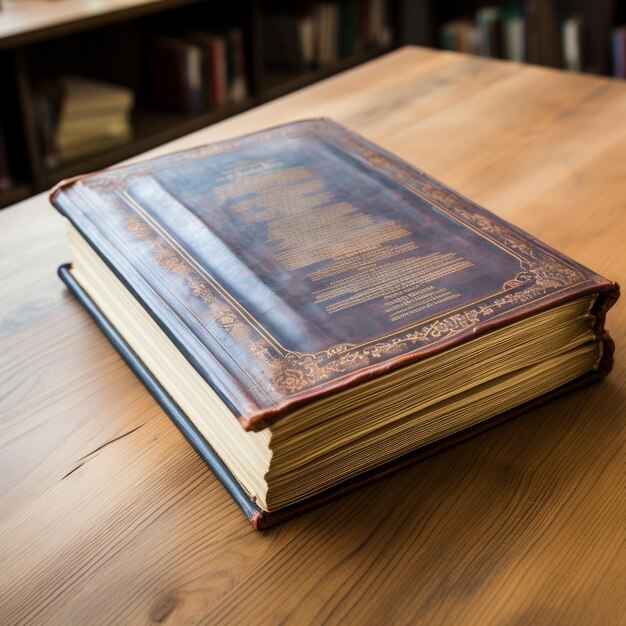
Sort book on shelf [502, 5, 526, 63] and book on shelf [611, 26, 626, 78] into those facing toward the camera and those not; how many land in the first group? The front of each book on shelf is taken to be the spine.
2

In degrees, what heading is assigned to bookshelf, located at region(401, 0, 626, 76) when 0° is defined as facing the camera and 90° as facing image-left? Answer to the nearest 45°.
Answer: approximately 45°

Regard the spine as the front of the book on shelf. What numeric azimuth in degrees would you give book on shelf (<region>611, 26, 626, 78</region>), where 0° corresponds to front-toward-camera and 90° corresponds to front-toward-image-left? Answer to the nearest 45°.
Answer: approximately 0°

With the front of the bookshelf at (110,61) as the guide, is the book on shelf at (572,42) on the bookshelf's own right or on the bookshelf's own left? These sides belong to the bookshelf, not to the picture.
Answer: on the bookshelf's own left
